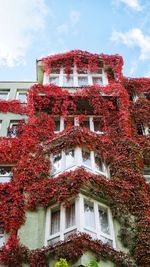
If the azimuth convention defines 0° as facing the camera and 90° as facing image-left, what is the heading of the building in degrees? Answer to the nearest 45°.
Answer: approximately 0°
